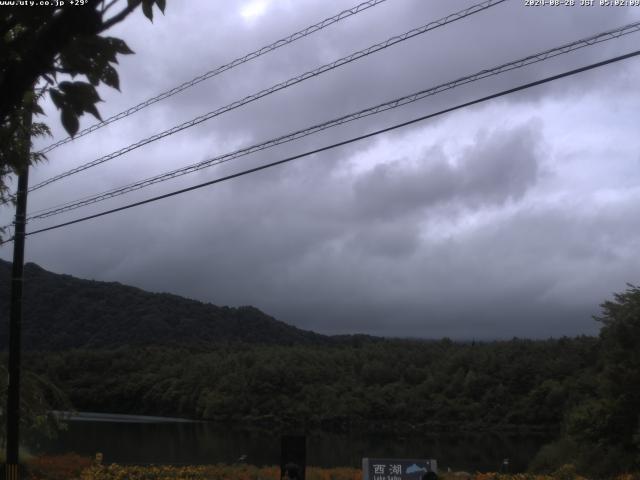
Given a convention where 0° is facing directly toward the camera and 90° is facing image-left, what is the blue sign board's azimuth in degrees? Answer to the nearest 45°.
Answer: approximately 0°

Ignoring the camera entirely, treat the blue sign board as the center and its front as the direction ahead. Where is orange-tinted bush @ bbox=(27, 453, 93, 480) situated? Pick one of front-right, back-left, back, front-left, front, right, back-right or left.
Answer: back-right

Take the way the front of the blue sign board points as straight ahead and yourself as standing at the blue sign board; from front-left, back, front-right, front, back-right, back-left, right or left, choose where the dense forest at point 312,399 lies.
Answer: back
